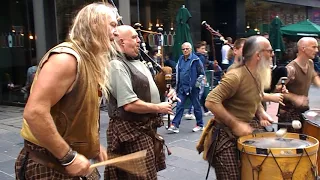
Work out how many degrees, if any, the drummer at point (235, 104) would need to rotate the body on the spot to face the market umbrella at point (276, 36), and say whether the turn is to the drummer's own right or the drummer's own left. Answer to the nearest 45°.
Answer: approximately 90° to the drummer's own left

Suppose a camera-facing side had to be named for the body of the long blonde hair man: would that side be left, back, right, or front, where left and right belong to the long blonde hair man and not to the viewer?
right

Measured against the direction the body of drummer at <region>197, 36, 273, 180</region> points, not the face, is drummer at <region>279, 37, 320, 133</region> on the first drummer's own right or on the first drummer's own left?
on the first drummer's own left

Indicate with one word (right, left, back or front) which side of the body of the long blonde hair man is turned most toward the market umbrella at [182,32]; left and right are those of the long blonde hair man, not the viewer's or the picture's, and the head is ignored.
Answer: left

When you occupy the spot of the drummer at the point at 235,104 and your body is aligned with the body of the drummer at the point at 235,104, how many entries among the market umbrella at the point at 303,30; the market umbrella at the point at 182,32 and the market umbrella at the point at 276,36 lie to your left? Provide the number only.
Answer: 3

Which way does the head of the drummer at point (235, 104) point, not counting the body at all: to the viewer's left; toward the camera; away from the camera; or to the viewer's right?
to the viewer's right

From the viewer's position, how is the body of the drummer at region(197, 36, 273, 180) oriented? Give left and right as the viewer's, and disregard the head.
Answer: facing to the right of the viewer

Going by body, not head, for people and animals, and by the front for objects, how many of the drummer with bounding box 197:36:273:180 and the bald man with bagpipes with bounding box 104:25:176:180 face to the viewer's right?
2

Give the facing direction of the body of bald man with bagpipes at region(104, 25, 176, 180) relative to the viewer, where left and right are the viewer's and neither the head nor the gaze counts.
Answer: facing to the right of the viewer
